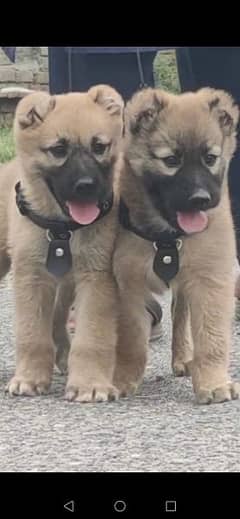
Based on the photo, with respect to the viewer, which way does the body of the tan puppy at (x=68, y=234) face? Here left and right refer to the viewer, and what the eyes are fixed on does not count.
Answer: facing the viewer

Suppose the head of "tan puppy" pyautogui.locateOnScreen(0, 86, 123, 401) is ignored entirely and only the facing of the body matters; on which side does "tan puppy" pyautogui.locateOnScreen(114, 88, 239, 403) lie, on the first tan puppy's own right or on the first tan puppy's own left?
on the first tan puppy's own left

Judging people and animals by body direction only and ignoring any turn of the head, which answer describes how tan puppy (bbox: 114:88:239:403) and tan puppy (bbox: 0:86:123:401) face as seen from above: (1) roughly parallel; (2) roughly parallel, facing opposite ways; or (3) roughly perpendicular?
roughly parallel

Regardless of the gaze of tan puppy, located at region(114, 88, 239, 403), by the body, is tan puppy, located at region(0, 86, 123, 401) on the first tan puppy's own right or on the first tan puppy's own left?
on the first tan puppy's own right

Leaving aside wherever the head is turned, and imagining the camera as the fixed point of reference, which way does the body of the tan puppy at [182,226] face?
toward the camera

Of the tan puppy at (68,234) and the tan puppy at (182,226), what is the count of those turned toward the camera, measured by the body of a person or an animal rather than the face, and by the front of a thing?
2
